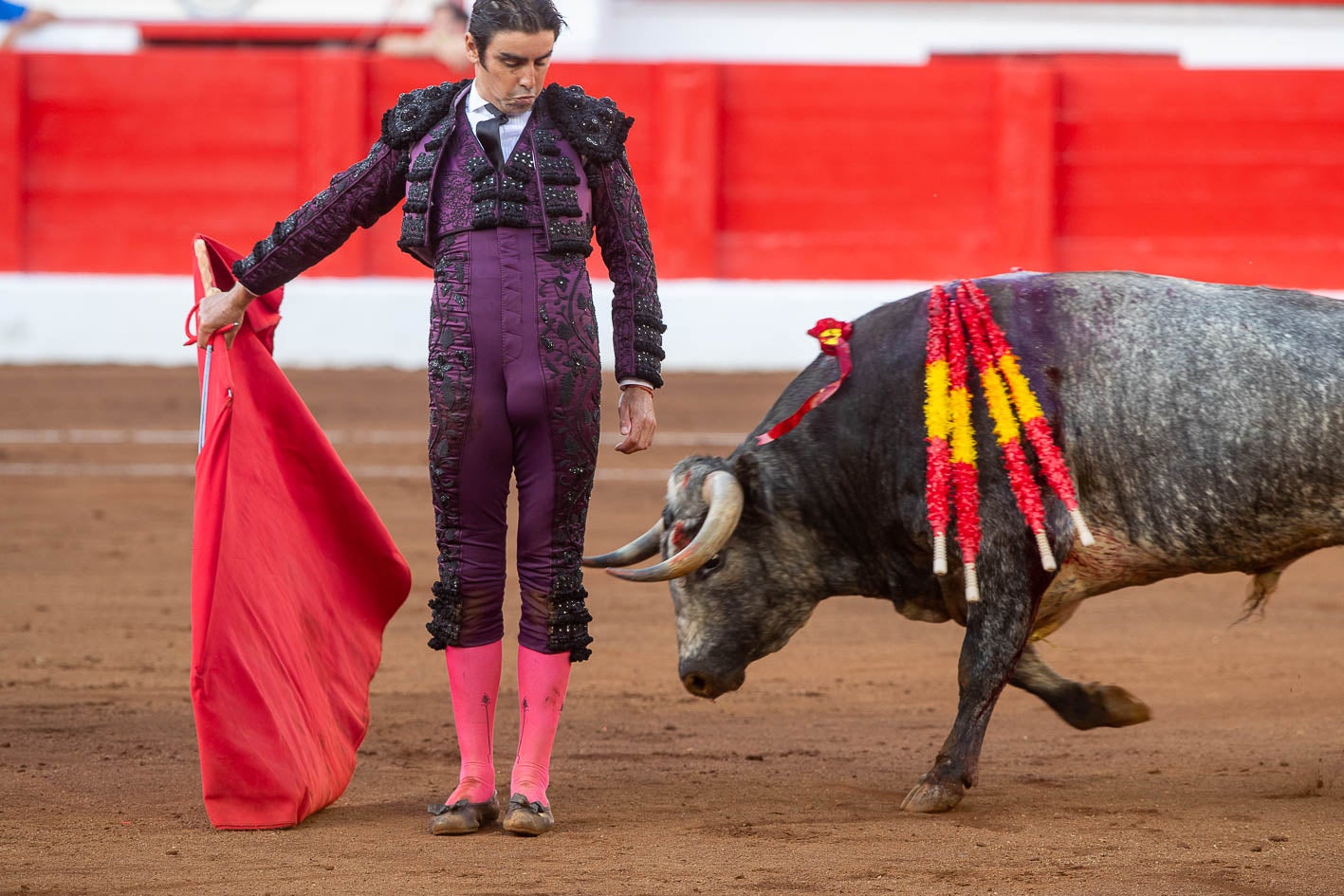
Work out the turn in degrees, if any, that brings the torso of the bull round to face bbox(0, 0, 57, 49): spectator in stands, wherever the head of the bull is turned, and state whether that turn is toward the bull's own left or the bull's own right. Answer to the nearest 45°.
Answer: approximately 45° to the bull's own right

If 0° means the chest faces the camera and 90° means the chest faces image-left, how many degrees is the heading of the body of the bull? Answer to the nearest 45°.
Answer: approximately 90°

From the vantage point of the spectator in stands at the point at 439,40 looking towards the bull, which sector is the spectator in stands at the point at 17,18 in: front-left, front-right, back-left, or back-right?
back-right

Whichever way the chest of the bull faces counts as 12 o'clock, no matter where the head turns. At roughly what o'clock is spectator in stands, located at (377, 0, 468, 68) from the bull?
The spectator in stands is roughly at 2 o'clock from the bull.

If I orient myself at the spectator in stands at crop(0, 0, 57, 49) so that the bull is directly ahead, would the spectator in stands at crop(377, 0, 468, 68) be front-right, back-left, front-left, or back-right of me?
front-left

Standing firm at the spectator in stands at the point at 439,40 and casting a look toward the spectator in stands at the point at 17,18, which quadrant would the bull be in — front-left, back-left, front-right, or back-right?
back-left
